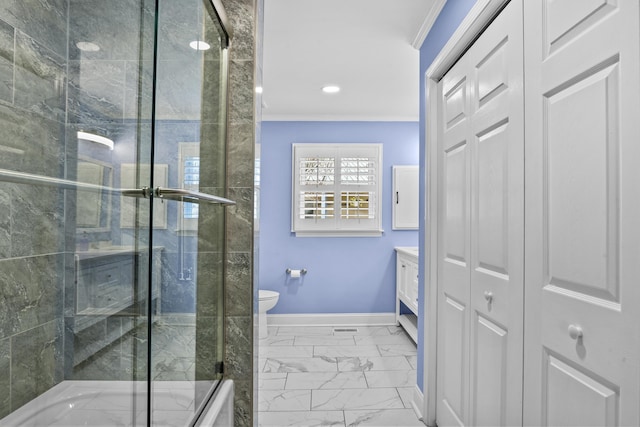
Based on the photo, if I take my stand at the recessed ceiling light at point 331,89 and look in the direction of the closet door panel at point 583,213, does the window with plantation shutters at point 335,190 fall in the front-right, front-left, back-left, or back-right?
back-left

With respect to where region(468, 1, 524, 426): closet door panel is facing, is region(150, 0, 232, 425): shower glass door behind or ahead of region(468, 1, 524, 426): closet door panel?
ahead

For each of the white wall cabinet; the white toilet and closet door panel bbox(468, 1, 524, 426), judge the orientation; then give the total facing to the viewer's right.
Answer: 1

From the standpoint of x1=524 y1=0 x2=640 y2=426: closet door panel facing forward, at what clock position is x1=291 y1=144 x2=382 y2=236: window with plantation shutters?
The window with plantation shutters is roughly at 3 o'clock from the closet door panel.

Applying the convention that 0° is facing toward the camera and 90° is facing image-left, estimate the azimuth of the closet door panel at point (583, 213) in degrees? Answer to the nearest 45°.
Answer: approximately 45°

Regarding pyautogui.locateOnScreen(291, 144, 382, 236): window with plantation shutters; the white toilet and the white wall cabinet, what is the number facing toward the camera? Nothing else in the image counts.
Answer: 2

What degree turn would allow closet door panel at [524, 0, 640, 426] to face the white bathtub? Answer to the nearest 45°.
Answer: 0° — it already faces it

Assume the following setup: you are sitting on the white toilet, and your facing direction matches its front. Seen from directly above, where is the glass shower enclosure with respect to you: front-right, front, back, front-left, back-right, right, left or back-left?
right

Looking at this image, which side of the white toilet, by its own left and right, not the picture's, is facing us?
right

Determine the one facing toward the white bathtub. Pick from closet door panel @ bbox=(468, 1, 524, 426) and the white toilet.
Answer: the closet door panel

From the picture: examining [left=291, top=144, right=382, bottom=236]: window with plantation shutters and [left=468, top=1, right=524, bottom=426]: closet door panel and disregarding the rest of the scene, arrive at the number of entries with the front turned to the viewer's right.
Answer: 0

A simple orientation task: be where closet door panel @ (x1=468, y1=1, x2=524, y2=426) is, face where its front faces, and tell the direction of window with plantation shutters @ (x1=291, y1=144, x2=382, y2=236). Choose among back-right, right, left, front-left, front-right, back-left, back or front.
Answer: right

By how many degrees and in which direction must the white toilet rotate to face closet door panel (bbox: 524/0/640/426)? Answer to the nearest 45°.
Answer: approximately 90° to its right

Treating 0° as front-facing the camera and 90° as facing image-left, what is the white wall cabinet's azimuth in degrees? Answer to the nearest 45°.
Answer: approximately 0°

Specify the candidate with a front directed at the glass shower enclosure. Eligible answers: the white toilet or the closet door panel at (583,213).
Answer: the closet door panel

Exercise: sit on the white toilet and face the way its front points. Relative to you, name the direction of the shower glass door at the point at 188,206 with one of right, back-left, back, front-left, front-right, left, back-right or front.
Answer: right
